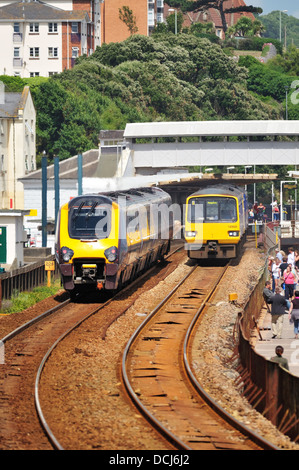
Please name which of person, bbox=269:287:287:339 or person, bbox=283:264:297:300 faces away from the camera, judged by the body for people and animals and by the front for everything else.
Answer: person, bbox=269:287:287:339

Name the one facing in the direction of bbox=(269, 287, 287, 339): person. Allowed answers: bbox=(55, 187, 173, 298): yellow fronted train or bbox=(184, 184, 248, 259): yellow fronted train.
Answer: bbox=(184, 184, 248, 259): yellow fronted train

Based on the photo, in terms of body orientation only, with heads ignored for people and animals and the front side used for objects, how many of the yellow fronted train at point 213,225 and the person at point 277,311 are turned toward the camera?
1

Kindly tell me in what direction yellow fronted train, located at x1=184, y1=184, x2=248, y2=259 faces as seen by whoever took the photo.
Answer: facing the viewer

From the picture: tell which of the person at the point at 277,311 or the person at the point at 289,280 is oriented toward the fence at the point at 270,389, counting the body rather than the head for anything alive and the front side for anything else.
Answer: the person at the point at 289,280

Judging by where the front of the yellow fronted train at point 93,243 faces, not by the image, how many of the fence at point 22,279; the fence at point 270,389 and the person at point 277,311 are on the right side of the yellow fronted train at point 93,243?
1

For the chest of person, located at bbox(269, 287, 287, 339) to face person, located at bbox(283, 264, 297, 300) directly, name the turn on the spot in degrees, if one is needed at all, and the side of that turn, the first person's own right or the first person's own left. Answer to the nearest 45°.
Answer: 0° — they already face them

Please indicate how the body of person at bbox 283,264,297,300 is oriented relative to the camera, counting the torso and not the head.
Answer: toward the camera

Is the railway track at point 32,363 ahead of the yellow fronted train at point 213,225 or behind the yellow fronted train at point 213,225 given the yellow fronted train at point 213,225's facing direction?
ahead

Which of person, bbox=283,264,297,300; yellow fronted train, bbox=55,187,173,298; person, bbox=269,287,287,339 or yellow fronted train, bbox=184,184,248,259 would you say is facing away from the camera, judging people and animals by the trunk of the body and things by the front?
person, bbox=269,287,287,339

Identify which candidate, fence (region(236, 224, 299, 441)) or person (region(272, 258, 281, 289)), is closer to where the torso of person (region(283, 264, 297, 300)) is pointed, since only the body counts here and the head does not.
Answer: the fence

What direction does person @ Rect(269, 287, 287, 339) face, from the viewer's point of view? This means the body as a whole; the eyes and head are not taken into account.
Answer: away from the camera

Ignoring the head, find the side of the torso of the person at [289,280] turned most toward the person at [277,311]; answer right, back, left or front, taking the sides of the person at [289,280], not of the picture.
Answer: front

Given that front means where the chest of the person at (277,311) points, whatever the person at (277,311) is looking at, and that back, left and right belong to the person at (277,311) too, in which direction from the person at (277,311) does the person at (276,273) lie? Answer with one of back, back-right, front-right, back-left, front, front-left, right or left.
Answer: front
